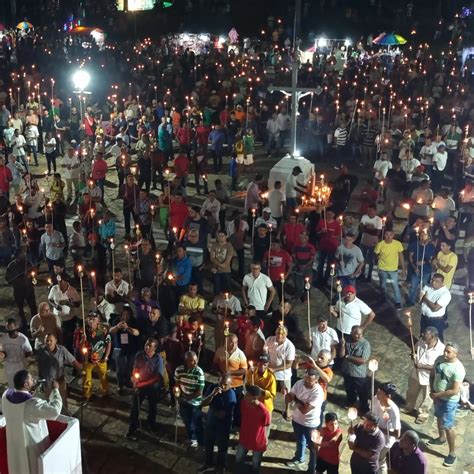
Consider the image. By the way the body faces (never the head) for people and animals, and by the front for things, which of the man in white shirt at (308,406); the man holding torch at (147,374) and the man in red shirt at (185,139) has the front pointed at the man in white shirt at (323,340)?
the man in red shirt

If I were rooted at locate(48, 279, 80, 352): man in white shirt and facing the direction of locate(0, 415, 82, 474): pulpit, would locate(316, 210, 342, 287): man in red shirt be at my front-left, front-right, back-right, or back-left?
back-left

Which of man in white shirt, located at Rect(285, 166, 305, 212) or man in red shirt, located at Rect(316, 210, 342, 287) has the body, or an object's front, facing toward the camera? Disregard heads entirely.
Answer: the man in red shirt

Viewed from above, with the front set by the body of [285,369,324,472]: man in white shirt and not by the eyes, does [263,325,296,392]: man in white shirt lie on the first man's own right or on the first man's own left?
on the first man's own right

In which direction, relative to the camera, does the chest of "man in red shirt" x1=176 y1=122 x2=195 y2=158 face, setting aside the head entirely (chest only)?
toward the camera

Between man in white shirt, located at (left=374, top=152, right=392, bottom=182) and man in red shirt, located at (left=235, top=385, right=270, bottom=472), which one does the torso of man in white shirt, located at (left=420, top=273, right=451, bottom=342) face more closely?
the man in red shirt

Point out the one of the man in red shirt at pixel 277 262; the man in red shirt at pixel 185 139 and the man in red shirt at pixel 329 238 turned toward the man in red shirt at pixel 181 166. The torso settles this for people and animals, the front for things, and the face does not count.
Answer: the man in red shirt at pixel 185 139

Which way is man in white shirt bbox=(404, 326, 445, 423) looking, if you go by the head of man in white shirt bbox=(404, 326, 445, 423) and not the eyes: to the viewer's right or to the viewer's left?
to the viewer's left

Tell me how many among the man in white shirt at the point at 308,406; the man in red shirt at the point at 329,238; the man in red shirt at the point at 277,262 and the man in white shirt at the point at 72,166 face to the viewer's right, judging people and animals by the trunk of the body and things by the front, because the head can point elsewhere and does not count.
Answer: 0

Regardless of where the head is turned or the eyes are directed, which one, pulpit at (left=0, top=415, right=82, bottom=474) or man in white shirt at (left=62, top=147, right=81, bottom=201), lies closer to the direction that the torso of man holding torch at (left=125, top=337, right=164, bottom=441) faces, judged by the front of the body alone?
the pulpit

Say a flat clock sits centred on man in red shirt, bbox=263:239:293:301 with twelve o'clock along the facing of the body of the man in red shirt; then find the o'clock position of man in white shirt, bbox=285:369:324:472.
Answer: The man in white shirt is roughly at 12 o'clock from the man in red shirt.

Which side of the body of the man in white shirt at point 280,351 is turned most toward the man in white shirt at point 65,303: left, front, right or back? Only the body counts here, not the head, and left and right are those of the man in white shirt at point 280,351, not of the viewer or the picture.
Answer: right

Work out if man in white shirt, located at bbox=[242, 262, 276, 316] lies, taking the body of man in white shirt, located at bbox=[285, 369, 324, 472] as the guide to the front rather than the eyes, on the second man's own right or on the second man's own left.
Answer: on the second man's own right

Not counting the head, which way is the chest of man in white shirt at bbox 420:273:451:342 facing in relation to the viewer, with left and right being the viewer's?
facing the viewer and to the left of the viewer

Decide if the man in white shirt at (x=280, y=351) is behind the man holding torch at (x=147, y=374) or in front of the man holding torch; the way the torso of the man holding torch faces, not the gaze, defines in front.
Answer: behind

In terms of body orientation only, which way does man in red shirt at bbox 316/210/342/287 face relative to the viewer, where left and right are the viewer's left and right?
facing the viewer

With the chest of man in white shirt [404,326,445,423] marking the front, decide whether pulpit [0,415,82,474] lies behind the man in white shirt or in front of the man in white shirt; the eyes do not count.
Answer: in front

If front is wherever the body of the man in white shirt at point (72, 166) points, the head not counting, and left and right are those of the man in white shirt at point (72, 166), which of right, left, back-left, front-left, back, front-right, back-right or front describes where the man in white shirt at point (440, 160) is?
left
